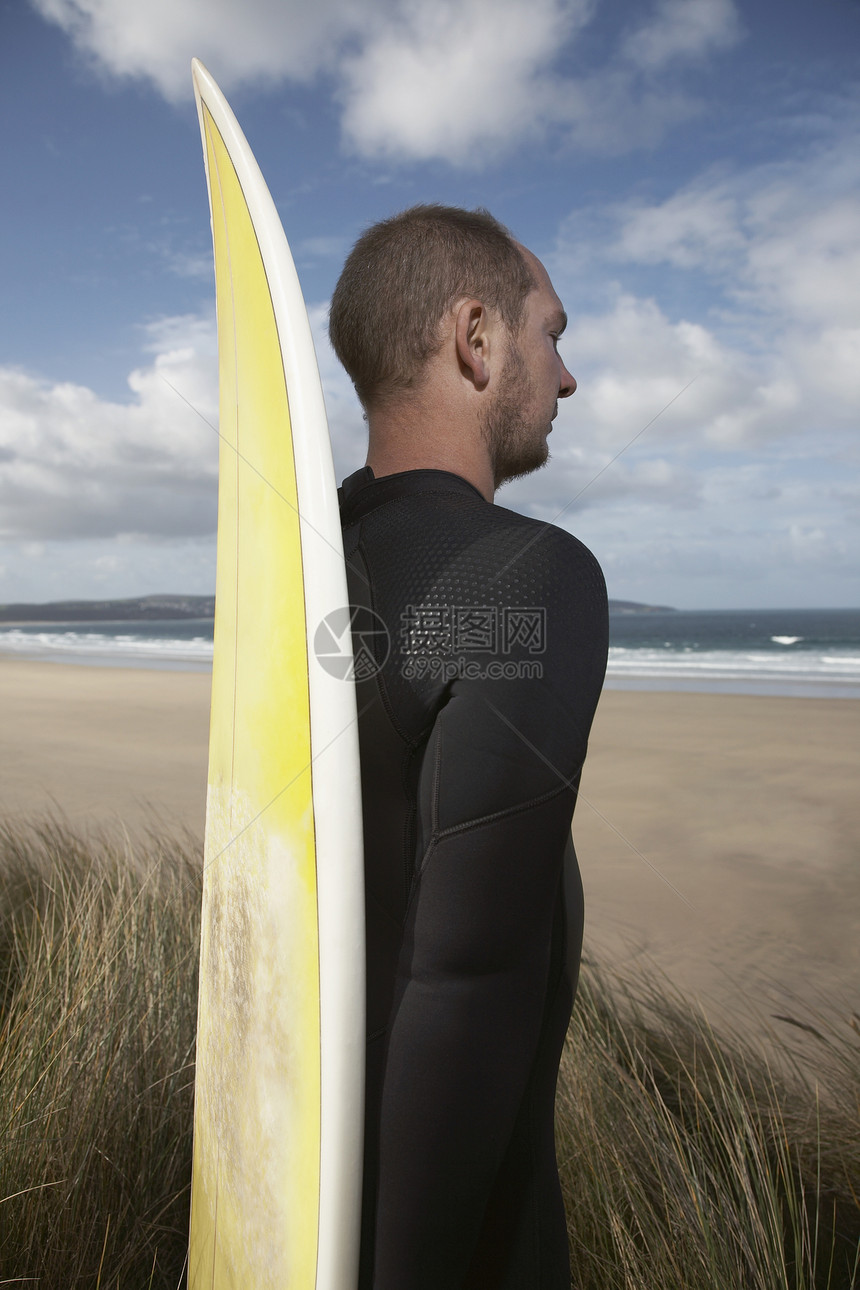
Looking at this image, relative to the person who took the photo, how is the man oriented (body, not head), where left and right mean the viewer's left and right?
facing away from the viewer and to the right of the viewer
